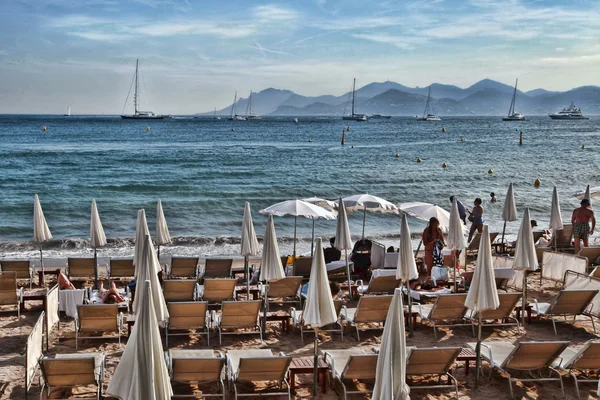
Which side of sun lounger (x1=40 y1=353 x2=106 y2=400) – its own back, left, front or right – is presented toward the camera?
back

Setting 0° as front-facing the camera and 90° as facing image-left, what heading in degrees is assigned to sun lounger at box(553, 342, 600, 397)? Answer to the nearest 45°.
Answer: approximately 135°

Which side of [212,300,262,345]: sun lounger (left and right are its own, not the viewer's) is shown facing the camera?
back

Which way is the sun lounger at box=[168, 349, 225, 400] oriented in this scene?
away from the camera

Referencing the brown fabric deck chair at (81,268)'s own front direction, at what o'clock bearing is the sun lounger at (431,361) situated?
The sun lounger is roughly at 5 o'clock from the brown fabric deck chair.

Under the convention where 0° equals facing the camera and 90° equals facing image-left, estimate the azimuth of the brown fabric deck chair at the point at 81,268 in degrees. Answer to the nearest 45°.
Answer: approximately 180°

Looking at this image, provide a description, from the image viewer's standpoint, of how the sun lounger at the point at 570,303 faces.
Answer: facing away from the viewer and to the left of the viewer

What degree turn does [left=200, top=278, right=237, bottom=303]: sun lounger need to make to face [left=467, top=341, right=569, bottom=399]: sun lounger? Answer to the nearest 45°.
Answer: approximately 135° to its right
